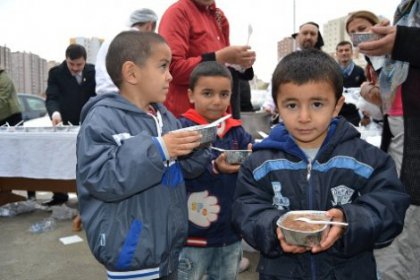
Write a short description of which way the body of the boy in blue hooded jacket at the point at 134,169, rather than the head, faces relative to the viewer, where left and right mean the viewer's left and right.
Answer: facing to the right of the viewer

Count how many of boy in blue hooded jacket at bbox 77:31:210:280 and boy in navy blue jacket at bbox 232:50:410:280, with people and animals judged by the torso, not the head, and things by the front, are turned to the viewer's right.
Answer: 1

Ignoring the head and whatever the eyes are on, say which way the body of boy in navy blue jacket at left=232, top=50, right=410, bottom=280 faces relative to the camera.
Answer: toward the camera

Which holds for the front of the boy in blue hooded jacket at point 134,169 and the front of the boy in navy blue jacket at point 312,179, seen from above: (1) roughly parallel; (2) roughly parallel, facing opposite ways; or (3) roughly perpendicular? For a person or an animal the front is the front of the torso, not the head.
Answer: roughly perpendicular

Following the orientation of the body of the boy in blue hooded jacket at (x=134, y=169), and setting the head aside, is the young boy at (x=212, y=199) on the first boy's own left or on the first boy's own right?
on the first boy's own left

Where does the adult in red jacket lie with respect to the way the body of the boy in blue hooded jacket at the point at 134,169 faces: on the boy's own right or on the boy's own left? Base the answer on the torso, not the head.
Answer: on the boy's own left

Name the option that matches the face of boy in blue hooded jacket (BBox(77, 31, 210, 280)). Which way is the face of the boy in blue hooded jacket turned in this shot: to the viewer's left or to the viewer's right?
to the viewer's right
